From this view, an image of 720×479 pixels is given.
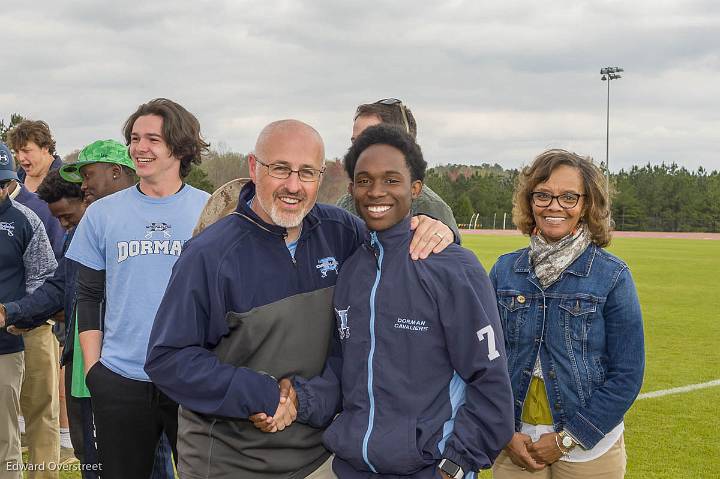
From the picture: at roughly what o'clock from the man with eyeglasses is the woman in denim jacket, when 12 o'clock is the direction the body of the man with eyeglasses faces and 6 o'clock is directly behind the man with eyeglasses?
The woman in denim jacket is roughly at 10 o'clock from the man with eyeglasses.

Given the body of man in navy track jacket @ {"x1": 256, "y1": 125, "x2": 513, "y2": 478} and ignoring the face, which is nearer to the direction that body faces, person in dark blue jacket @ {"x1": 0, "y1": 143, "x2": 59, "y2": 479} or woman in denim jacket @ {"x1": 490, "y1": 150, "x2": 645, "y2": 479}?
the person in dark blue jacket

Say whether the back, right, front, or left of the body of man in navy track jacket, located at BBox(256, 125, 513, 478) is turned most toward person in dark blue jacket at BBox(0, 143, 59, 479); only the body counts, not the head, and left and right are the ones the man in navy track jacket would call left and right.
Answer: right

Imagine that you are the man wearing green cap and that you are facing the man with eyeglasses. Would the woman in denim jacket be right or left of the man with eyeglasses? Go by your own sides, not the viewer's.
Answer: left

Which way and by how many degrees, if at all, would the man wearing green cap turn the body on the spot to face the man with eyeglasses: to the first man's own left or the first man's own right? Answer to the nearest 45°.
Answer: approximately 90° to the first man's own left

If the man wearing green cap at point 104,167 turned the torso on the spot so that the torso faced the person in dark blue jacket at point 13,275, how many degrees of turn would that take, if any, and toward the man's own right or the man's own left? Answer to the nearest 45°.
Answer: approximately 45° to the man's own right

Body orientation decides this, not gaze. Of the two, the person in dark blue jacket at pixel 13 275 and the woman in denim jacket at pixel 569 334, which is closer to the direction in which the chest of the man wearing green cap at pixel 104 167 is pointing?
the person in dark blue jacket
